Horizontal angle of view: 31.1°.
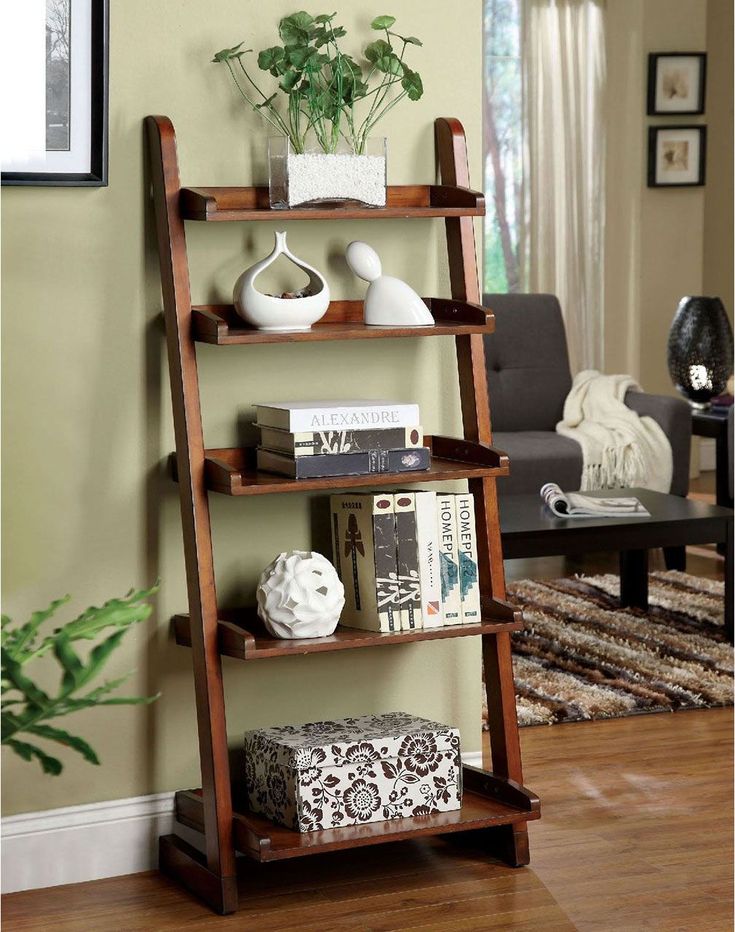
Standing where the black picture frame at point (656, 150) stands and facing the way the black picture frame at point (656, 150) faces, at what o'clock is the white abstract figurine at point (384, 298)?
The white abstract figurine is roughly at 12 o'clock from the black picture frame.

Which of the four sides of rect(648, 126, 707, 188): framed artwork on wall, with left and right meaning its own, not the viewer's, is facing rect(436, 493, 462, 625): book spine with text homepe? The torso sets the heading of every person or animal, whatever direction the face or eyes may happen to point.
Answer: front

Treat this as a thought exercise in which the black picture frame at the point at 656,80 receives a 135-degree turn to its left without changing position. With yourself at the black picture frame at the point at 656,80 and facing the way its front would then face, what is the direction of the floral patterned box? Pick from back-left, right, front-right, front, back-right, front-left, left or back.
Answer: back-right

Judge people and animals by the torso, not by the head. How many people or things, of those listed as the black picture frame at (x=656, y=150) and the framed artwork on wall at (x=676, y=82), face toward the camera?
2

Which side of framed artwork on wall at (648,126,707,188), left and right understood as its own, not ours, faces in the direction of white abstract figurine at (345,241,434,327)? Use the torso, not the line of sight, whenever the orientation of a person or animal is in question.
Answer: front

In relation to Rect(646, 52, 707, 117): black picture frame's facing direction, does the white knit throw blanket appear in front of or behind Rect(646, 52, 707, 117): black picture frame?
in front

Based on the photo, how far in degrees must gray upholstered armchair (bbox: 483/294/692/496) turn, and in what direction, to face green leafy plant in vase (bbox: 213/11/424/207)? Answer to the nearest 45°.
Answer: approximately 45° to its right

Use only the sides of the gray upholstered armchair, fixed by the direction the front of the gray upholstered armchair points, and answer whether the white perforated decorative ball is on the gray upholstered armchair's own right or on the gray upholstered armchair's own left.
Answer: on the gray upholstered armchair's own right

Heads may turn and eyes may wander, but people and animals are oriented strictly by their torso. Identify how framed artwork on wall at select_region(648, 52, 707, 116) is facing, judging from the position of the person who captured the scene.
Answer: facing the viewer

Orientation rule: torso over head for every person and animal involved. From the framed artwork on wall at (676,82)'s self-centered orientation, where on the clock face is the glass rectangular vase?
The glass rectangular vase is roughly at 12 o'clock from the framed artwork on wall.

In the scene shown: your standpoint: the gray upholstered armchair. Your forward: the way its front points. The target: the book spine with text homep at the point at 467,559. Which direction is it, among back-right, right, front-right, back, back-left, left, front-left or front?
front-right

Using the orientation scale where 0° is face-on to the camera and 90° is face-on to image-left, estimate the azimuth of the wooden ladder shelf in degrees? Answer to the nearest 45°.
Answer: approximately 315°

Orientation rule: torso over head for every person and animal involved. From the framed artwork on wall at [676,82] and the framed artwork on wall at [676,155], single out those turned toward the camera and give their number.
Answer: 2

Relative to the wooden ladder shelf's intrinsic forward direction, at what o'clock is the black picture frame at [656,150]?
The black picture frame is roughly at 8 o'clock from the wooden ladder shelf.

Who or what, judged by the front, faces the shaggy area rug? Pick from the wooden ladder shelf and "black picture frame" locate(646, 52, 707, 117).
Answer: the black picture frame

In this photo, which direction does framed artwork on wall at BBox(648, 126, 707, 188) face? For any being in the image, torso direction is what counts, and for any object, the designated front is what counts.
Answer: toward the camera

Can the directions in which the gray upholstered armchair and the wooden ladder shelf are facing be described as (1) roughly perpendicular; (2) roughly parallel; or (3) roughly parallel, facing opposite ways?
roughly parallel

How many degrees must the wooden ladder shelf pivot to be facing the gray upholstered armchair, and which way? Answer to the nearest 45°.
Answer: approximately 135° to its left
